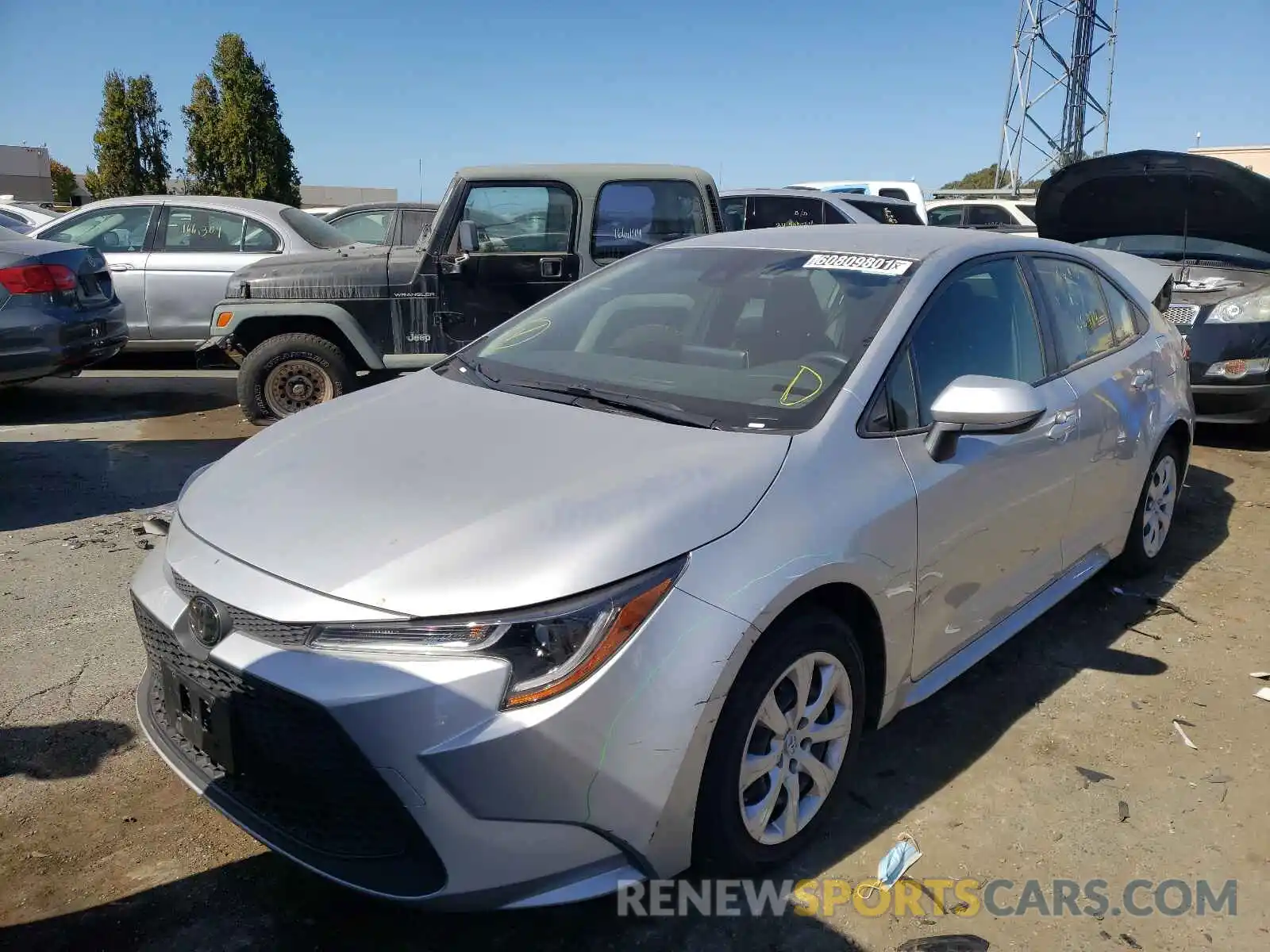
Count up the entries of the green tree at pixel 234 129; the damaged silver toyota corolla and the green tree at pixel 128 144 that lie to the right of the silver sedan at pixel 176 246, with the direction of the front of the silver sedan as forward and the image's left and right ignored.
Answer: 2

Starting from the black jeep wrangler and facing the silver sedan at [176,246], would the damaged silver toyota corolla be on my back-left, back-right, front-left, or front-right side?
back-left

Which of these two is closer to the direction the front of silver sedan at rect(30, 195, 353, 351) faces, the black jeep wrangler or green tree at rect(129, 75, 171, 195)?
the green tree

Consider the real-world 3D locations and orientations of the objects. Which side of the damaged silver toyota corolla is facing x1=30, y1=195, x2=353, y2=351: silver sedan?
right

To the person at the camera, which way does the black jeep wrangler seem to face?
facing to the left of the viewer

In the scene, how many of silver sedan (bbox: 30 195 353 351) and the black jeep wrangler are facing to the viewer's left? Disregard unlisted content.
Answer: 2

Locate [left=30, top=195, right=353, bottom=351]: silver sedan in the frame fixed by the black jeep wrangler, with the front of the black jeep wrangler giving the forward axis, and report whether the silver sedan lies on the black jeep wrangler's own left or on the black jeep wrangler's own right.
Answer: on the black jeep wrangler's own right

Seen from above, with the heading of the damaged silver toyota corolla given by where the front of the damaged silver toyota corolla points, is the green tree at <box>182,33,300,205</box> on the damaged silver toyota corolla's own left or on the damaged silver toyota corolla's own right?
on the damaged silver toyota corolla's own right

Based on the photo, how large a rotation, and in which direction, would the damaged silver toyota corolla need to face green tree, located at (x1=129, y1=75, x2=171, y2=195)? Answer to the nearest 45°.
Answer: approximately 90° to its right

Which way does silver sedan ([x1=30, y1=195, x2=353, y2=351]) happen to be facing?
to the viewer's left

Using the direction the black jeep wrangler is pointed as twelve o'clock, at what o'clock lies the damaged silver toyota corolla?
The damaged silver toyota corolla is roughly at 9 o'clock from the black jeep wrangler.

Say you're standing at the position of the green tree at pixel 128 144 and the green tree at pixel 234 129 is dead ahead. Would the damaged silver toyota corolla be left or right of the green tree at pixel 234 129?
right

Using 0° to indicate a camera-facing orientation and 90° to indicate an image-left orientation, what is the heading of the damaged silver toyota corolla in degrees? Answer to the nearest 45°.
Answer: approximately 45°

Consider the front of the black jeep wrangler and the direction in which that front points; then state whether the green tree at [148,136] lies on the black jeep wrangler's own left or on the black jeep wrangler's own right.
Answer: on the black jeep wrangler's own right
